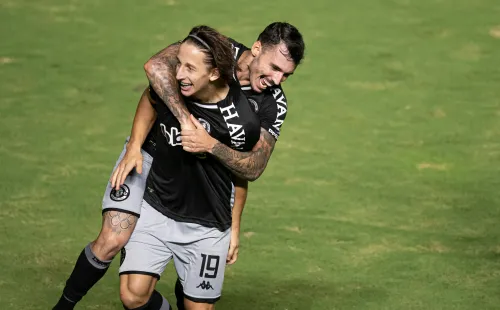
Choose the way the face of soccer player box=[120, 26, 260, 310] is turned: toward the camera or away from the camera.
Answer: toward the camera

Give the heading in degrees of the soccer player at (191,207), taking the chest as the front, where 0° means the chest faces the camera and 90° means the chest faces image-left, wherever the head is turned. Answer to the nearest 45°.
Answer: approximately 45°
